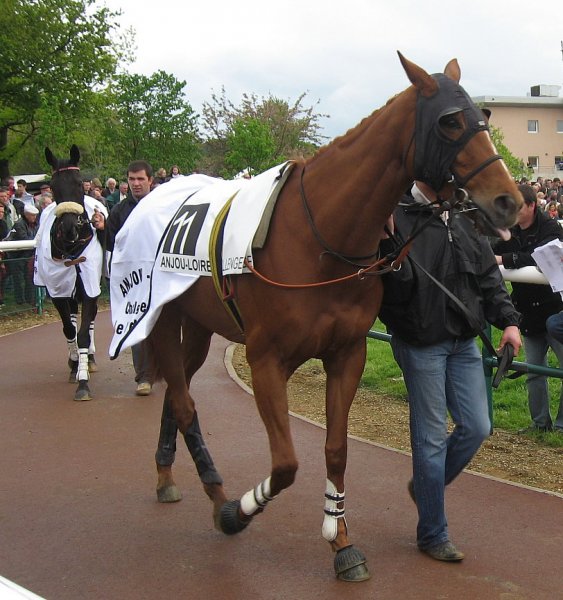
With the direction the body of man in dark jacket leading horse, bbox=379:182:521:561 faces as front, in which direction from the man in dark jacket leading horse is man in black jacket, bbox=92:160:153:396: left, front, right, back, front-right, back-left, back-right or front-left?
back

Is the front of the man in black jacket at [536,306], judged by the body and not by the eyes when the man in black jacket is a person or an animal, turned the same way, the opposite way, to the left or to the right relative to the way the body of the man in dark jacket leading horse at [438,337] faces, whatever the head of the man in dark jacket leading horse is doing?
to the right

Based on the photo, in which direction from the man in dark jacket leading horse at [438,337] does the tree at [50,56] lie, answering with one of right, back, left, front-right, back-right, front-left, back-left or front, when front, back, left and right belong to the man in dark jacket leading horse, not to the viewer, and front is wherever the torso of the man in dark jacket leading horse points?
back

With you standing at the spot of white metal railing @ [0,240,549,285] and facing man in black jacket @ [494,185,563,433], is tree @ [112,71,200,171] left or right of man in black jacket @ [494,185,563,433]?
left

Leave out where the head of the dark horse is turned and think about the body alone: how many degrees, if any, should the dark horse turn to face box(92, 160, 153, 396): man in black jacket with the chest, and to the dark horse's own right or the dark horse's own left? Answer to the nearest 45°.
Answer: approximately 45° to the dark horse's own left

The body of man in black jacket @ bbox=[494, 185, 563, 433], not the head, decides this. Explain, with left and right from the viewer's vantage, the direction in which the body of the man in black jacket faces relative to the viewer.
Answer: facing the viewer and to the left of the viewer

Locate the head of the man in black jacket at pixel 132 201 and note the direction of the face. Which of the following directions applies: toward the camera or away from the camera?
toward the camera

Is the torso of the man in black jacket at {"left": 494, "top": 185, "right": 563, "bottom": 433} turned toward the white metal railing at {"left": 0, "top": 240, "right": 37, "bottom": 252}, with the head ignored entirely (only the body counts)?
no

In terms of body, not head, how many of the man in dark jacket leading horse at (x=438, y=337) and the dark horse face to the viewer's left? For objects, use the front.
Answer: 0

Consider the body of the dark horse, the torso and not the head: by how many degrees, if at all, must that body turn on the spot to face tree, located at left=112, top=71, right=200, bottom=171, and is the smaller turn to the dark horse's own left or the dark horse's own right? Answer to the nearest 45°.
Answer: approximately 180°

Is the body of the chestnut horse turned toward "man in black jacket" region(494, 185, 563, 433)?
no

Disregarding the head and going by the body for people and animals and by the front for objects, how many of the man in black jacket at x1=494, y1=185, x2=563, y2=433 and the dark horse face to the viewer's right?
0

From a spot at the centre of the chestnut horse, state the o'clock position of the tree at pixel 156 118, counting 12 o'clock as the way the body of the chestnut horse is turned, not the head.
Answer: The tree is roughly at 7 o'clock from the chestnut horse.

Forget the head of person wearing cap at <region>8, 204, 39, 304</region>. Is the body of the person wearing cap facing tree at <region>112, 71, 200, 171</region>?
no

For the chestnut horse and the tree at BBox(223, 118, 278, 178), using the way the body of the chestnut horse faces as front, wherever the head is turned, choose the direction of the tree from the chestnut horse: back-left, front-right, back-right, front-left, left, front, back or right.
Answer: back-left

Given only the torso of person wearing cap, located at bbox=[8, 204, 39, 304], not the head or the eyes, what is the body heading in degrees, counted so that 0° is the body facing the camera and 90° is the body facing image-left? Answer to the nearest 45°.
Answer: approximately 315°

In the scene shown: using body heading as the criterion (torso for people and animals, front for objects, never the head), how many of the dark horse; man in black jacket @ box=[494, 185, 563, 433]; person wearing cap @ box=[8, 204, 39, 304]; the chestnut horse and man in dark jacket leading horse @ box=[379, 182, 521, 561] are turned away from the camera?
0

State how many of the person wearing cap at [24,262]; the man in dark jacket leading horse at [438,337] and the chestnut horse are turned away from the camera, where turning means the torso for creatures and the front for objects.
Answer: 0

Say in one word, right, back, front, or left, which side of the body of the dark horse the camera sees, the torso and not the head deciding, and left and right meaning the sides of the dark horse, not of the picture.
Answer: front
